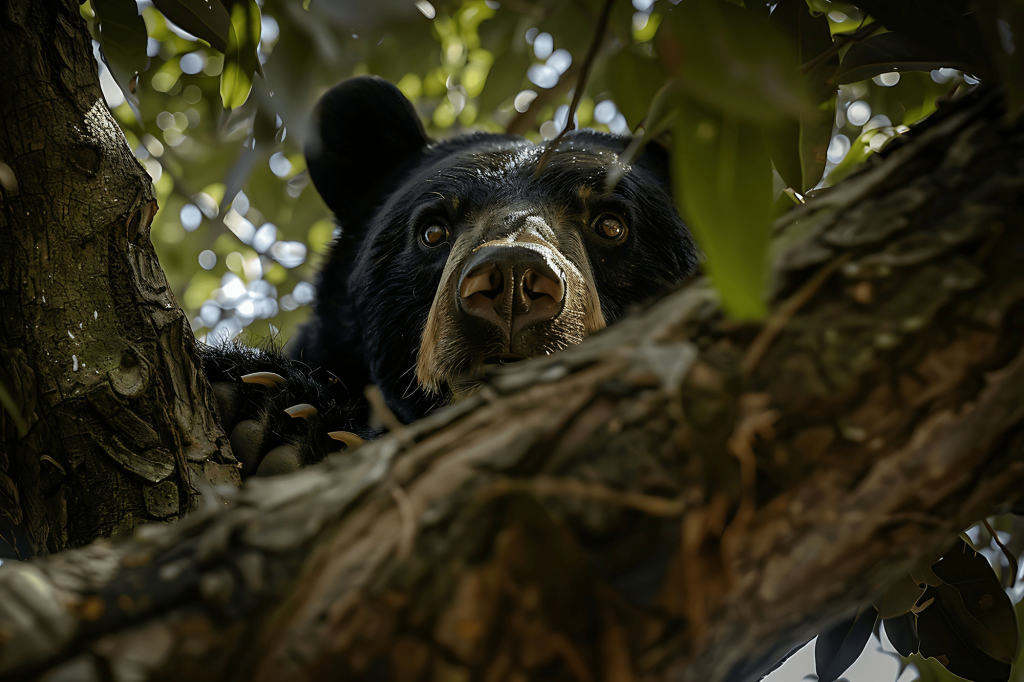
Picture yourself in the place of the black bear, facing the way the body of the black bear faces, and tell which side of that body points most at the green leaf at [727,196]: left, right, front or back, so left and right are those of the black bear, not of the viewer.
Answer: front

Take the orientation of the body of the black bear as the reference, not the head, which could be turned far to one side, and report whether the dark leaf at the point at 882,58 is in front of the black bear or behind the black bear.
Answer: in front

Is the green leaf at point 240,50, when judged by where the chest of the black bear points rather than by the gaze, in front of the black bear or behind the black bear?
in front

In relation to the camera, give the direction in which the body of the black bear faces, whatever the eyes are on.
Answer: toward the camera

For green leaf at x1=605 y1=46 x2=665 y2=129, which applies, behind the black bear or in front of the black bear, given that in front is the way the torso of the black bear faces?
in front
